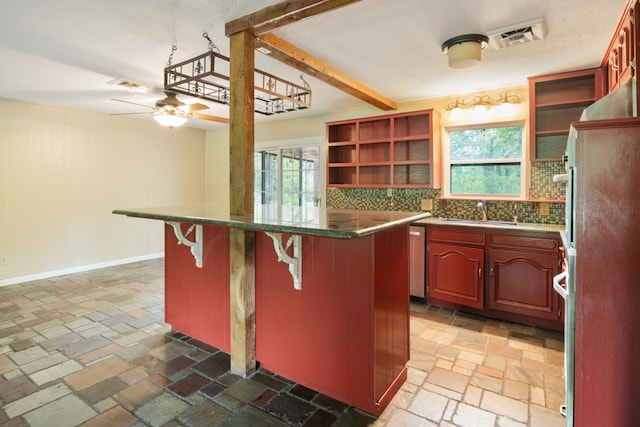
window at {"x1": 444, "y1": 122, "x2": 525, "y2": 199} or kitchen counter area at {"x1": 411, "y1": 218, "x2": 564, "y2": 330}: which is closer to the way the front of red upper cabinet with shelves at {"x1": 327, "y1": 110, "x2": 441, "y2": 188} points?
the kitchen counter area

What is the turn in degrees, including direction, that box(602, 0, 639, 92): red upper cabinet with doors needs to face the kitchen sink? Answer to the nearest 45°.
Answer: approximately 45° to its right

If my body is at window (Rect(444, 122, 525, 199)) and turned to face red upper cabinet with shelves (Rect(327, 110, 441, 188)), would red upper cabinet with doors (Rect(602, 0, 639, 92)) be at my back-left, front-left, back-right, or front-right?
back-left

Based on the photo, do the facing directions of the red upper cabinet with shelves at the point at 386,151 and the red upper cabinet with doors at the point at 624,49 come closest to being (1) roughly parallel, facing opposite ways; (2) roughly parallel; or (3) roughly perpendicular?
roughly perpendicular

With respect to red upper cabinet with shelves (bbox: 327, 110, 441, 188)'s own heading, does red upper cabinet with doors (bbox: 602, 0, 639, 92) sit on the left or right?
on its left

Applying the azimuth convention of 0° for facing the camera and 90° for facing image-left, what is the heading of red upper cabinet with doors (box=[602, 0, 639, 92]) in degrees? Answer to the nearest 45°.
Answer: approximately 90°

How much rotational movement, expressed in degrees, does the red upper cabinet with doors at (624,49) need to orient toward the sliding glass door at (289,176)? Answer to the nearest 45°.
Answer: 0° — it already faces it

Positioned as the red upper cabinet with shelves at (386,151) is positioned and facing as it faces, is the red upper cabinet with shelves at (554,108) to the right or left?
on its left

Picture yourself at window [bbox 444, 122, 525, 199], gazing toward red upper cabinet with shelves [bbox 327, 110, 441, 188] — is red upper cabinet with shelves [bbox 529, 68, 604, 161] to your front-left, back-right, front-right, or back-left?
back-left

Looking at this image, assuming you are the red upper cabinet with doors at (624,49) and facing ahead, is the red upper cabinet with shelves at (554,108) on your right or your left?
on your right

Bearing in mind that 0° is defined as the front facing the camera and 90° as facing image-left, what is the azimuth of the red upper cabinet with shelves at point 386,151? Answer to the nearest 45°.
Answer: approximately 45°
